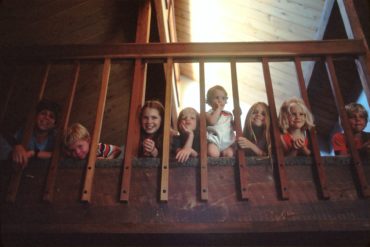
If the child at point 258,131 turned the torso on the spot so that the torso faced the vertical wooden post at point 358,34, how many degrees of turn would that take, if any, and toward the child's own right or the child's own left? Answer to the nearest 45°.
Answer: approximately 90° to the child's own left

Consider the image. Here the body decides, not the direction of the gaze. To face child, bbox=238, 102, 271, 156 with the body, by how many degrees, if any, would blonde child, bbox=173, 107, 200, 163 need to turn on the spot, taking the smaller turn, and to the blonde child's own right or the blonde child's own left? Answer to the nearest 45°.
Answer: approximately 90° to the blonde child's own left

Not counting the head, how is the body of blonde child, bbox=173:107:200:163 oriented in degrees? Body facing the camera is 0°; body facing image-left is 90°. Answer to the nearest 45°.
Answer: approximately 0°

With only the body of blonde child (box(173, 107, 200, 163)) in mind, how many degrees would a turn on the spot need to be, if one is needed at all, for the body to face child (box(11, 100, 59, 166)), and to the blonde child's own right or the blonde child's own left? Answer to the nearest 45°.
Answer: approximately 90° to the blonde child's own right

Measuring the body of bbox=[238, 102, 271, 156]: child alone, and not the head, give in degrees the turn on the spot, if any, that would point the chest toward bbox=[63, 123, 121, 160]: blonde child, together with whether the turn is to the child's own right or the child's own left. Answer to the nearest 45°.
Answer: approximately 90° to the child's own right

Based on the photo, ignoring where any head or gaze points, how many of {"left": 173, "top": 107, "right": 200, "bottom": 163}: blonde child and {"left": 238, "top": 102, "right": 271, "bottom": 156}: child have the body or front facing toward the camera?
2

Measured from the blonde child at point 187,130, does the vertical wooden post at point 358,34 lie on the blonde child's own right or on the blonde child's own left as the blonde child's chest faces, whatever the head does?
on the blonde child's own left
